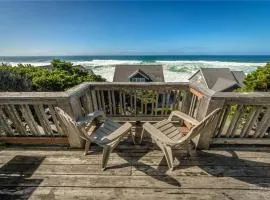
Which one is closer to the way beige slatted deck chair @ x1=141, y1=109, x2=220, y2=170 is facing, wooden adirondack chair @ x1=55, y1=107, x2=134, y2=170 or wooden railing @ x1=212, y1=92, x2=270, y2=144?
the wooden adirondack chair

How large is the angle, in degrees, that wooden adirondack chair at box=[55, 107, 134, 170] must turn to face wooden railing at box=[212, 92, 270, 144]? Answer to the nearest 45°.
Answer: approximately 45° to its right

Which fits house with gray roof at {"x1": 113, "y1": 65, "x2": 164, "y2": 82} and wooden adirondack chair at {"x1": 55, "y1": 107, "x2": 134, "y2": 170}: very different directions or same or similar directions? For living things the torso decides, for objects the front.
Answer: very different directions

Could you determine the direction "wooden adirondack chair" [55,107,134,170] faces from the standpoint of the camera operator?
facing away from the viewer and to the right of the viewer

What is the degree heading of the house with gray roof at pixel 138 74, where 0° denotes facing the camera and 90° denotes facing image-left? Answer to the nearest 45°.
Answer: approximately 0°

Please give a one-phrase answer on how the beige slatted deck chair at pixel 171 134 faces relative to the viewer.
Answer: facing away from the viewer and to the left of the viewer

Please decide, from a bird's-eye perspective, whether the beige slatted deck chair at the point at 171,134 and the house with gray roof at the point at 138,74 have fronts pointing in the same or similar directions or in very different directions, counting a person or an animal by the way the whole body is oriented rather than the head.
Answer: very different directions

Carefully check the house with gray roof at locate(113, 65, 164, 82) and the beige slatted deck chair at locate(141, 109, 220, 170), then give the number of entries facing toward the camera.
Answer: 1

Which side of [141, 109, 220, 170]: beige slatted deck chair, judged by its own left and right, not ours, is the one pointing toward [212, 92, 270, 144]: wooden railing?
right
